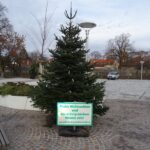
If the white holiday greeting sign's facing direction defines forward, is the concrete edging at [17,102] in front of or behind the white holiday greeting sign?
behind

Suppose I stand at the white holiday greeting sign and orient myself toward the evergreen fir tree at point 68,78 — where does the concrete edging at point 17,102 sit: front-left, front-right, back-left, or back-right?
front-left
